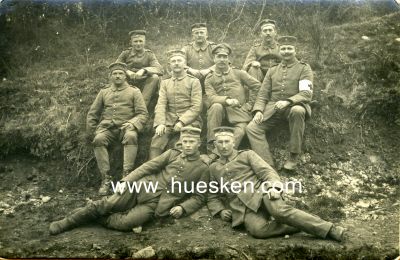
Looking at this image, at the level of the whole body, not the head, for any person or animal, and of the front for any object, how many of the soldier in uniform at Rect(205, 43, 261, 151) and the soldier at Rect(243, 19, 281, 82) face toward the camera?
2

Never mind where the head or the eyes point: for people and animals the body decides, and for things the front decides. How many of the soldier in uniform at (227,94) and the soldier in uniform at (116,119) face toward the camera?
2

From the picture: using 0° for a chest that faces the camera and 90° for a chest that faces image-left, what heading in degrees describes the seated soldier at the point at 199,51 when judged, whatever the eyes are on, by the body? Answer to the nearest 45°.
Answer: approximately 0°

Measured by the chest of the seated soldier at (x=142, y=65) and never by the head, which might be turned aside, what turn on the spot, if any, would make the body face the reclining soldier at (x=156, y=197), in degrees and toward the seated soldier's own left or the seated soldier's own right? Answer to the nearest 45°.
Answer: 0° — they already face them

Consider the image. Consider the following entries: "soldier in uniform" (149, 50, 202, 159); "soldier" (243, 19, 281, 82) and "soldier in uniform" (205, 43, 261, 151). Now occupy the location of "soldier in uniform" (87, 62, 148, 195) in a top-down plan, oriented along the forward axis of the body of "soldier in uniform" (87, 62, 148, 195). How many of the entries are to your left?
3

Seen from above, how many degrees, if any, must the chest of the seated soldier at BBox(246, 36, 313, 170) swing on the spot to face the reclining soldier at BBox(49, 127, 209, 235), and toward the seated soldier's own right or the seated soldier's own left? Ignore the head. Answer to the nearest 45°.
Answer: approximately 45° to the seated soldier's own right
